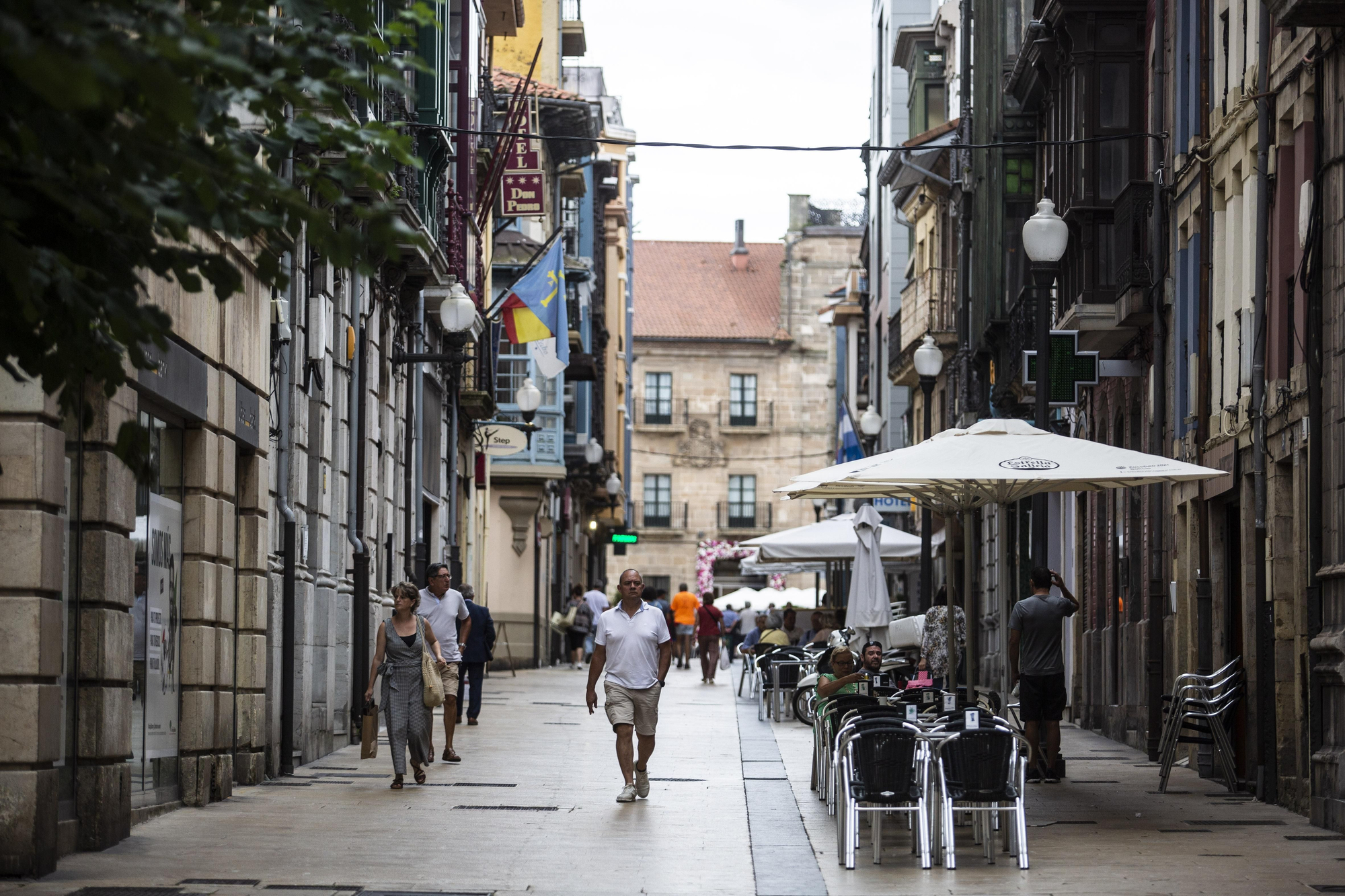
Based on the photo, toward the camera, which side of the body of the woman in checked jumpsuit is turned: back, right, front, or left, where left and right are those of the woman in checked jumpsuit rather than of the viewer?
front

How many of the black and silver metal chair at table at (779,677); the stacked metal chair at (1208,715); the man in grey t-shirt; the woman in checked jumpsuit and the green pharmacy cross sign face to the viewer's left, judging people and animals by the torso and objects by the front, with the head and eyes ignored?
1

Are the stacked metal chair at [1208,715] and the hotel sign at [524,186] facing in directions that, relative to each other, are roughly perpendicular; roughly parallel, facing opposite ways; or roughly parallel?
roughly perpendicular

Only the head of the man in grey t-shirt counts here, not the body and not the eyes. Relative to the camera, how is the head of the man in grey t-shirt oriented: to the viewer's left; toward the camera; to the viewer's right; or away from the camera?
away from the camera

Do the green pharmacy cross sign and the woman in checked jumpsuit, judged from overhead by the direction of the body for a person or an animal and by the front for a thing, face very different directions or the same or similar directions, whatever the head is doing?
same or similar directions

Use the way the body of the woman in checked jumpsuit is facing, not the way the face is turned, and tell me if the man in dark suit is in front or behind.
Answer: behind

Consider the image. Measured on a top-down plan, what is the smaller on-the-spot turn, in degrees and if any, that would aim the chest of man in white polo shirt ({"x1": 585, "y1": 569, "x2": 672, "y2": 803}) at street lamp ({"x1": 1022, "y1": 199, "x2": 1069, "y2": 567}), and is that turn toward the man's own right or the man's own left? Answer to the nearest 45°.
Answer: approximately 135° to the man's own left

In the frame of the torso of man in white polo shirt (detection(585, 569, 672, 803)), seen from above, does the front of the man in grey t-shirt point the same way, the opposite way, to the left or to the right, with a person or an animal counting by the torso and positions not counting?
the opposite way

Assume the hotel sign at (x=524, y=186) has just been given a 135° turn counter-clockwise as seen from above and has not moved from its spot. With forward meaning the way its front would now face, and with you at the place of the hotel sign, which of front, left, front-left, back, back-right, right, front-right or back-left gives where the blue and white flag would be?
front

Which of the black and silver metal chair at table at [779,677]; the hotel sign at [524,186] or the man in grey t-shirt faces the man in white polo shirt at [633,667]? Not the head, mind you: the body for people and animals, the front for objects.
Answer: the hotel sign

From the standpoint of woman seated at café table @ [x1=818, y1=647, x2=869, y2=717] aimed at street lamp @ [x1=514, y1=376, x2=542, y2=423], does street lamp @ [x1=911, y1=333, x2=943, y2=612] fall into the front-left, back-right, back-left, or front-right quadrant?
front-right

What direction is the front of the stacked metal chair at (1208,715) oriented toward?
to the viewer's left

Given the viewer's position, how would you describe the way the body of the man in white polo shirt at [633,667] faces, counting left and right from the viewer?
facing the viewer

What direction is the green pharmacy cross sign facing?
toward the camera
